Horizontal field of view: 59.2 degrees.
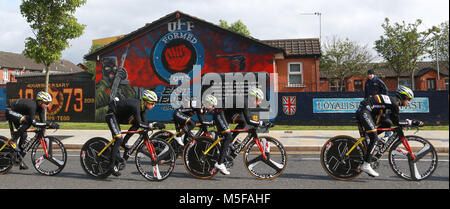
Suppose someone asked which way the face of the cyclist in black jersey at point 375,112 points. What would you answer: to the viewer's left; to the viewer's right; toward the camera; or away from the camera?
to the viewer's right

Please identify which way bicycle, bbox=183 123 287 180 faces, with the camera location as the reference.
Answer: facing to the right of the viewer

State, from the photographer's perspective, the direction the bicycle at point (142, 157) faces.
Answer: facing to the right of the viewer

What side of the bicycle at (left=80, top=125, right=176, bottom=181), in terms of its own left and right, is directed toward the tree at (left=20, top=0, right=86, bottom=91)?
left

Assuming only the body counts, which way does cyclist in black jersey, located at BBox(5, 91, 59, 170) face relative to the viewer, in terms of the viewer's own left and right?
facing to the right of the viewer

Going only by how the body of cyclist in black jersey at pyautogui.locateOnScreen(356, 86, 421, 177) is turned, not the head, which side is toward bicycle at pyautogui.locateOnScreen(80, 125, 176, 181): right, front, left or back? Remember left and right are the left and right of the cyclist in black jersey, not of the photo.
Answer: back

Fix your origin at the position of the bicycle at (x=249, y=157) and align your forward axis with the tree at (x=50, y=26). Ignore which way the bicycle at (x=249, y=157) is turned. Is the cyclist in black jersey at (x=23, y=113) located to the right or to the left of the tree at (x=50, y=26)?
left

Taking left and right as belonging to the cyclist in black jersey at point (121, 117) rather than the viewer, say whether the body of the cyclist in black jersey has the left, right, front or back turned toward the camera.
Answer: right

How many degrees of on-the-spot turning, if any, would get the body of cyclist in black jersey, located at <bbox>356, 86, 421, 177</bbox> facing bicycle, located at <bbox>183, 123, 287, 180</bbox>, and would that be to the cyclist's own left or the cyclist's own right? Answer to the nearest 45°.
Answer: approximately 180°

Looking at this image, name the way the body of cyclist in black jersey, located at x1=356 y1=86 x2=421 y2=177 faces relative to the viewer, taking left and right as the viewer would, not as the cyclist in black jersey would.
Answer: facing to the right of the viewer

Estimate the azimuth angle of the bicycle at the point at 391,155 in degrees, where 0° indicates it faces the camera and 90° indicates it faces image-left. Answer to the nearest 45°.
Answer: approximately 270°

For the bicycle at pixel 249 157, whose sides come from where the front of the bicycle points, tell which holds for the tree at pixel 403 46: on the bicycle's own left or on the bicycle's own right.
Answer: on the bicycle's own left
